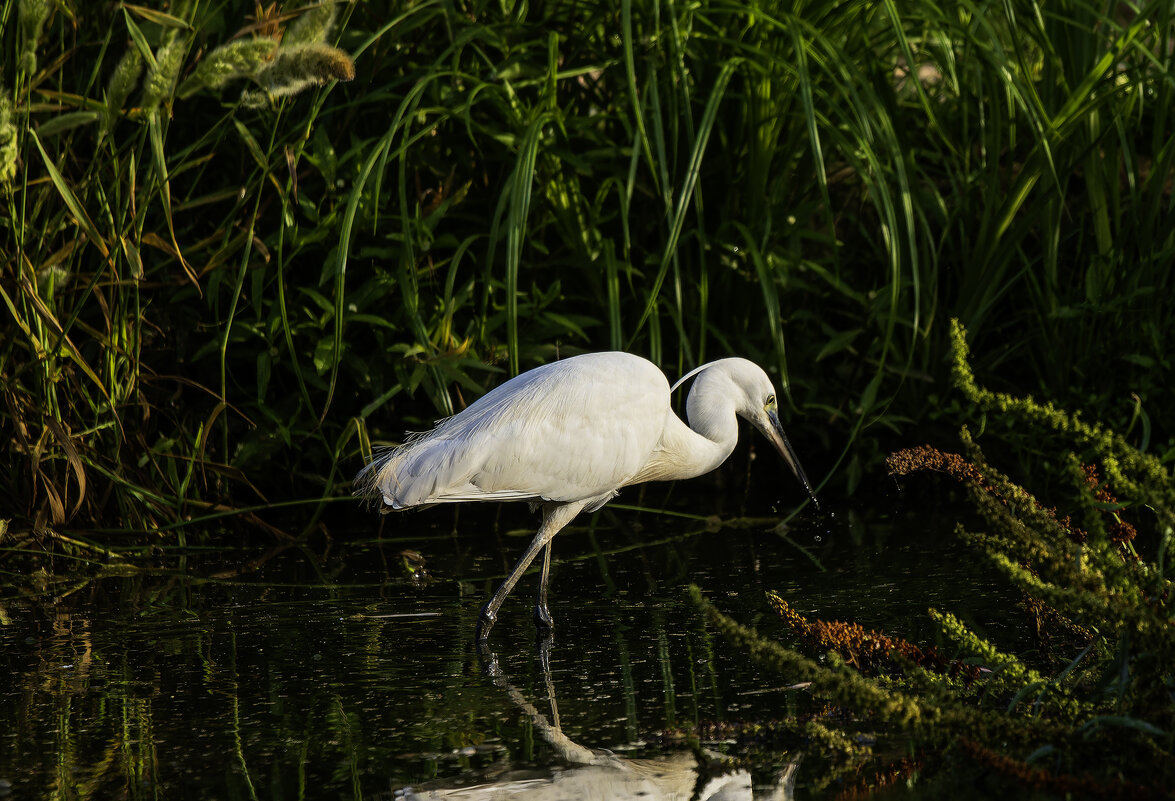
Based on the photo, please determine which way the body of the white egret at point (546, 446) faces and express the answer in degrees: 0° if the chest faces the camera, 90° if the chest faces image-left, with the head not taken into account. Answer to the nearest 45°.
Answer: approximately 270°
